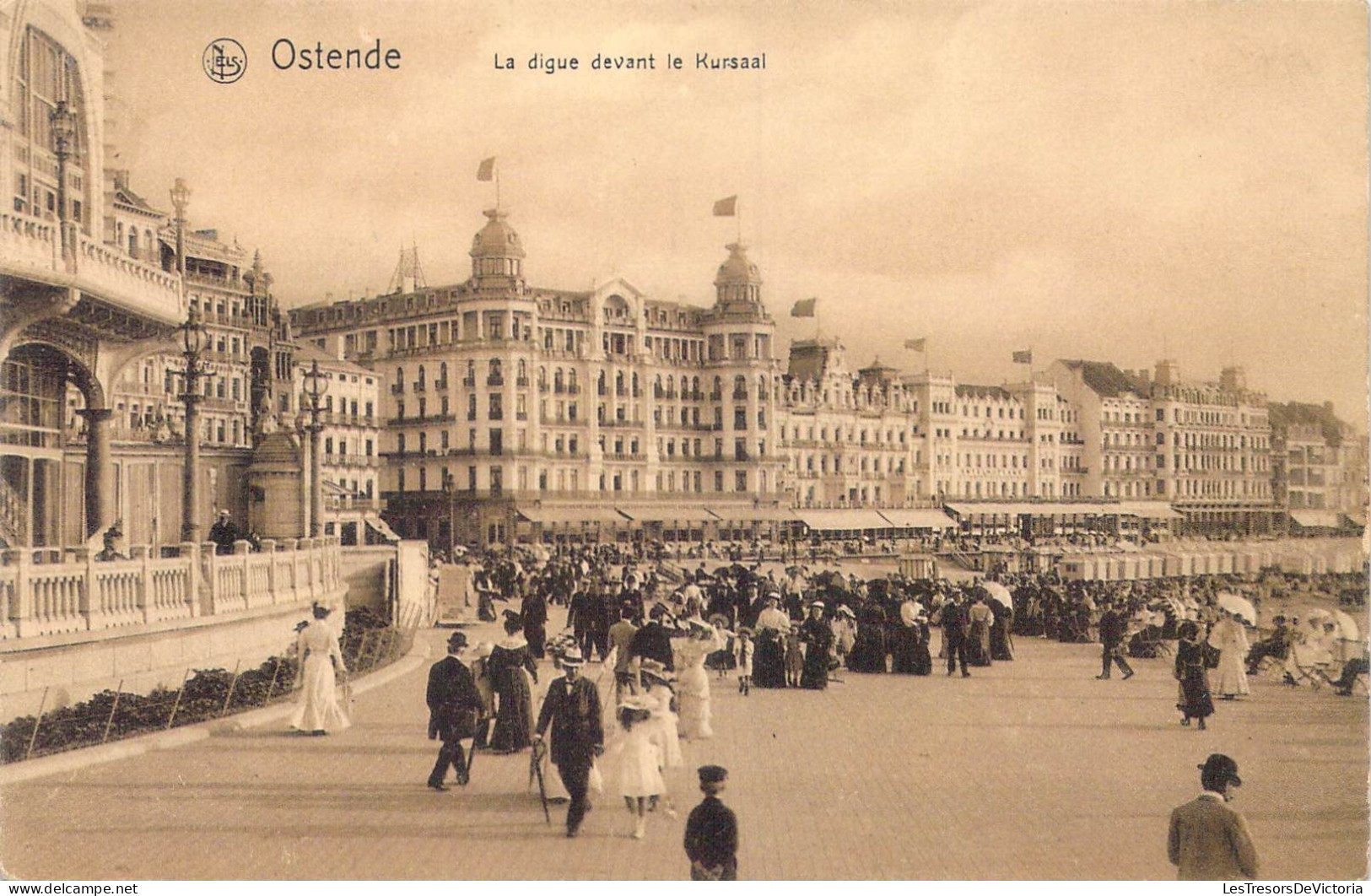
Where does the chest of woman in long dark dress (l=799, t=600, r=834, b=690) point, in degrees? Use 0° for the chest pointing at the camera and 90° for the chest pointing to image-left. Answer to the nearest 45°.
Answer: approximately 0°

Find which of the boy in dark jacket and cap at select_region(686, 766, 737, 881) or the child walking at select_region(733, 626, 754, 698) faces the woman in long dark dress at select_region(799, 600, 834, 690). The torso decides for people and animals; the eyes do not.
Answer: the boy in dark jacket and cap

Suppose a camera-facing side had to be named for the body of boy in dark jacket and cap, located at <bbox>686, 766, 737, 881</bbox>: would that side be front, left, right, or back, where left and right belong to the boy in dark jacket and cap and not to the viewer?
back

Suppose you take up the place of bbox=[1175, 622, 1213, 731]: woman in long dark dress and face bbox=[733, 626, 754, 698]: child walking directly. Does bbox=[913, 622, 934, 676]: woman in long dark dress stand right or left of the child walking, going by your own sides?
right

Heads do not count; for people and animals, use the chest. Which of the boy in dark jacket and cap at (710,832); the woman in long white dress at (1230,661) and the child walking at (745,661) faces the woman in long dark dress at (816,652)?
the boy in dark jacket and cap

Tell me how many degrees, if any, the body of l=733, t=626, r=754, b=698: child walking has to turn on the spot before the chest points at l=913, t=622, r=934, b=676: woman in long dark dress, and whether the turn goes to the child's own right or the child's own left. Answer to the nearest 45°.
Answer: approximately 135° to the child's own left

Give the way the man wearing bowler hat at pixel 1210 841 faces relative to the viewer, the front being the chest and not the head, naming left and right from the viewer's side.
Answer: facing away from the viewer and to the right of the viewer
